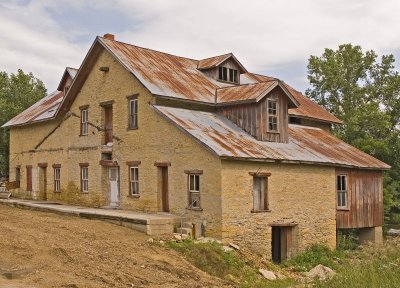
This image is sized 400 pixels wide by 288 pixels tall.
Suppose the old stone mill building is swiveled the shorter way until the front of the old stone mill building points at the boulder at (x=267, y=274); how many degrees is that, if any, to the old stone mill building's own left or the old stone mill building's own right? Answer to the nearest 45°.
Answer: approximately 45° to the old stone mill building's own left

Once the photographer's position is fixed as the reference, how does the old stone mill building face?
facing the viewer and to the left of the viewer
